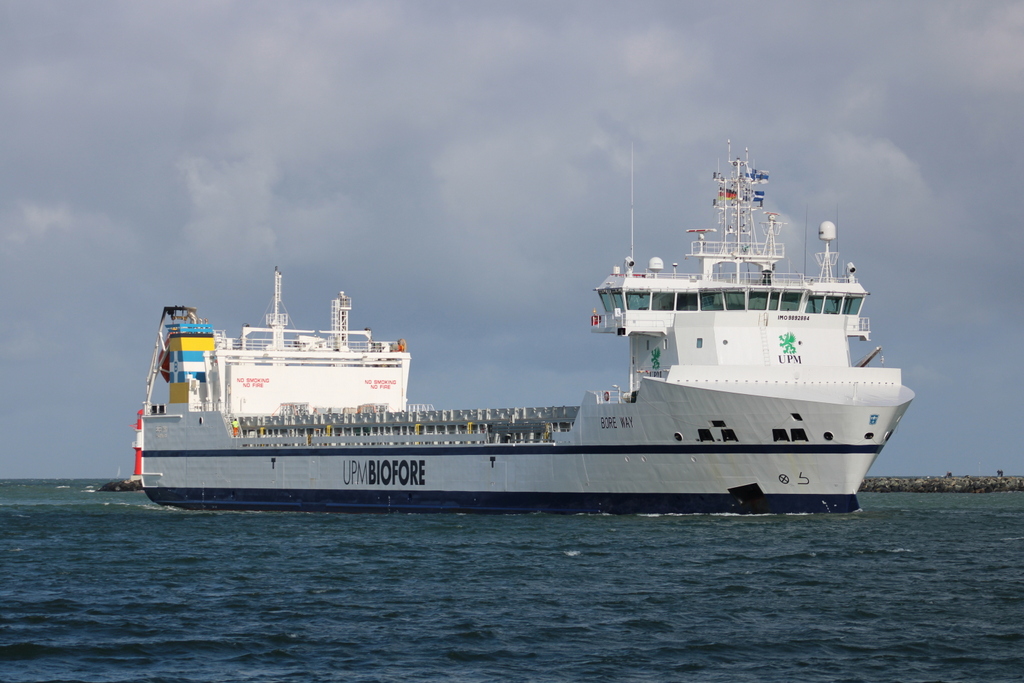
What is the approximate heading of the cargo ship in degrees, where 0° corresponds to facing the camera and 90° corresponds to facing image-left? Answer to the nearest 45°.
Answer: approximately 315°
